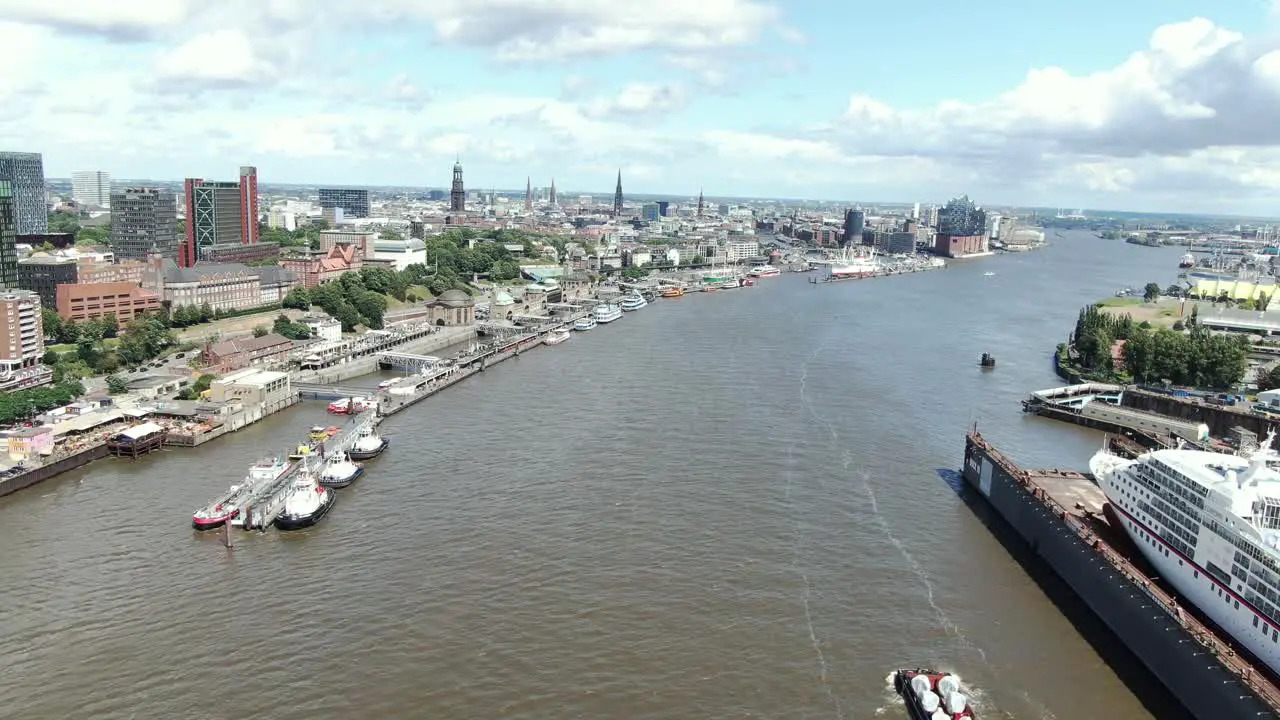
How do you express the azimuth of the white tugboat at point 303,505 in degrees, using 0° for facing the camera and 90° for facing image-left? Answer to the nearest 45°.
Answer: approximately 45°

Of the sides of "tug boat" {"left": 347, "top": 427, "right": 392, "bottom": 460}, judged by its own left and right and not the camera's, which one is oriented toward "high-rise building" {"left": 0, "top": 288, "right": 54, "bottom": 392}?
right

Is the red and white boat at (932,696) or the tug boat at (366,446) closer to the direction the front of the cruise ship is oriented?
the tug boat

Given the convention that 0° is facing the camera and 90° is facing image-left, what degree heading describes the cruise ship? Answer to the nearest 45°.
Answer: approximately 135°

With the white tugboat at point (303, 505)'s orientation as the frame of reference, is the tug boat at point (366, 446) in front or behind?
behind

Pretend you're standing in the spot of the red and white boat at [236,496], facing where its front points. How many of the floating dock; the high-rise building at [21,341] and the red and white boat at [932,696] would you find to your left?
2

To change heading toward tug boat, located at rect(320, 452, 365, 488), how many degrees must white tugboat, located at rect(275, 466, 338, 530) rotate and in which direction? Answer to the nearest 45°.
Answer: approximately 135° to its right

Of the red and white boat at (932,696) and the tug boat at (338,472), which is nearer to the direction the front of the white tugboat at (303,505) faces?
the red and white boat
